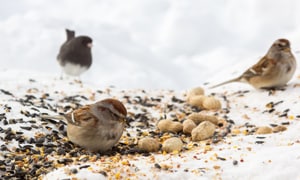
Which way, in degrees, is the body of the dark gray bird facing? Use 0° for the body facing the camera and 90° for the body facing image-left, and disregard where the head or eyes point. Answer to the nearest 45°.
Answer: approximately 315°

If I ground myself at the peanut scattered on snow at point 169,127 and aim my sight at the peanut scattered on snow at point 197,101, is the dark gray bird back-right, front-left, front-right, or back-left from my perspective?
front-left

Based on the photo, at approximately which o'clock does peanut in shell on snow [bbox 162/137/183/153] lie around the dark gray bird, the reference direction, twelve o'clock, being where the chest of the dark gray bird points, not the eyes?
The peanut in shell on snow is roughly at 1 o'clock from the dark gray bird.

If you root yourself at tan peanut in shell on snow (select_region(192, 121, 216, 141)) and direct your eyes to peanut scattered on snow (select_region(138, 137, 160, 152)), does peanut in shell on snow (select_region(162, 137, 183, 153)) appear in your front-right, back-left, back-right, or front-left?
front-left

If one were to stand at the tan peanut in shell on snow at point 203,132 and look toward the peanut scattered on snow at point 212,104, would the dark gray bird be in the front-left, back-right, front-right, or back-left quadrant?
front-left

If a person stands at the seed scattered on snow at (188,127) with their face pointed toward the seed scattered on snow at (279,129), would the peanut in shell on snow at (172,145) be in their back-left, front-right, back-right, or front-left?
back-right

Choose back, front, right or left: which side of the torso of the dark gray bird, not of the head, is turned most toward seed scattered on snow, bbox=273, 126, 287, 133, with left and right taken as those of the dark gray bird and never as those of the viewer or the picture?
front

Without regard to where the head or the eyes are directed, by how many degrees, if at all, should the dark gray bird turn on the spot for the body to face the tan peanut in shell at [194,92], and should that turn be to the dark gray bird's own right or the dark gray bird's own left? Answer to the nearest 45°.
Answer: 0° — it already faces it

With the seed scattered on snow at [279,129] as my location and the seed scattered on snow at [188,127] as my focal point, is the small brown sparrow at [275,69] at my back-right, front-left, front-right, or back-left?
back-right

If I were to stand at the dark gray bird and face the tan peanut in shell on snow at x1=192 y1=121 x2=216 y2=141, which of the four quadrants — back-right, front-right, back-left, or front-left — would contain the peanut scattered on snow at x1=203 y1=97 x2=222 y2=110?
front-left

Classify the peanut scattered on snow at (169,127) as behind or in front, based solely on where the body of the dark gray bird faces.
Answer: in front

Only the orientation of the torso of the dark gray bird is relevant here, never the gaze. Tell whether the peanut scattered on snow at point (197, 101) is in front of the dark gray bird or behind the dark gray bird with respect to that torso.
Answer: in front

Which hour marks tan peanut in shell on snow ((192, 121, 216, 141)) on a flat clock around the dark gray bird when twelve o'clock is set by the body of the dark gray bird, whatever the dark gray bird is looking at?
The tan peanut in shell on snow is roughly at 1 o'clock from the dark gray bird.

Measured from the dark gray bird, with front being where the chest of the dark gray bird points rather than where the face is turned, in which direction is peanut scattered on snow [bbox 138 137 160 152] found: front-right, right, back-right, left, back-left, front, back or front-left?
front-right
